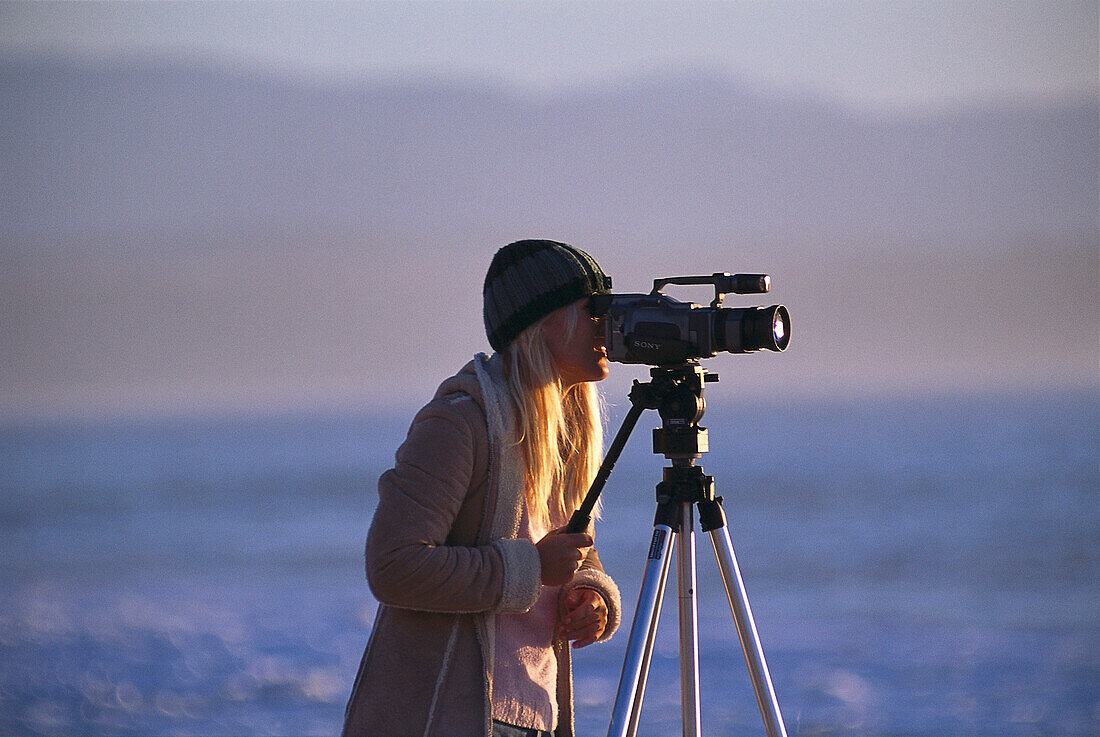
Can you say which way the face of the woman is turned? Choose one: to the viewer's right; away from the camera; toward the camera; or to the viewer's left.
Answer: to the viewer's right

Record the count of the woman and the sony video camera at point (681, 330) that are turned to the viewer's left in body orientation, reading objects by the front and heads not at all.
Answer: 0

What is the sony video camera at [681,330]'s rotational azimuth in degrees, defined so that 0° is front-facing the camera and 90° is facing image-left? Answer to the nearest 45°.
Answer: approximately 315°

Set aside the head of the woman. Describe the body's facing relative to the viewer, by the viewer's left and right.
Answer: facing the viewer and to the right of the viewer
